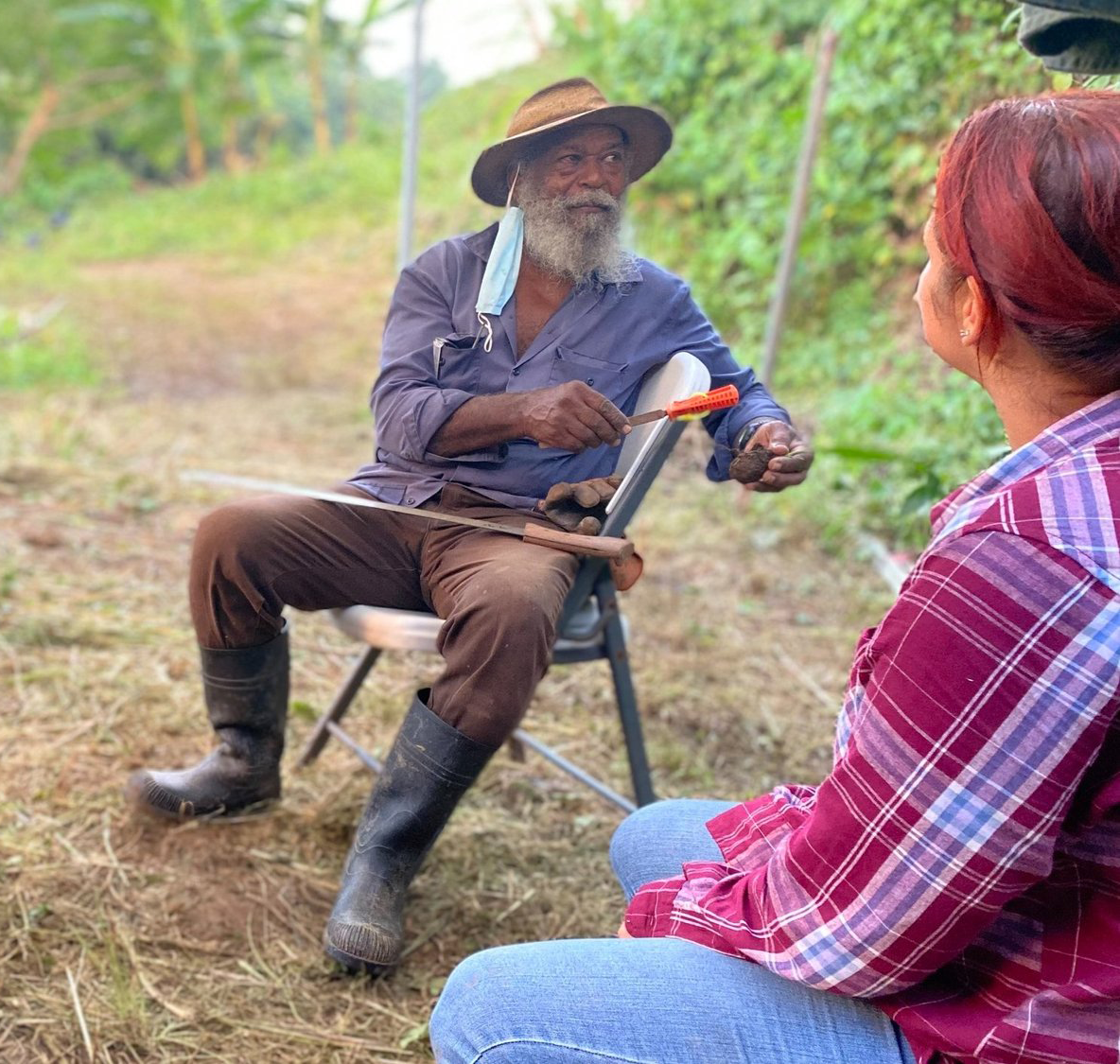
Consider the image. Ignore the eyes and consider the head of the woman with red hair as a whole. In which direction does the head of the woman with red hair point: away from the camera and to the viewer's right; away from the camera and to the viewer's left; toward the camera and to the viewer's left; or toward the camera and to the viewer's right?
away from the camera and to the viewer's left

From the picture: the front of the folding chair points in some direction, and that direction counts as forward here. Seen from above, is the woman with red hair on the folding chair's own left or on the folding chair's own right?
on the folding chair's own left

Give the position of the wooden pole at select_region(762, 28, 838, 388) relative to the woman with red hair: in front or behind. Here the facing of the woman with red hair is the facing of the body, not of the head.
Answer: in front

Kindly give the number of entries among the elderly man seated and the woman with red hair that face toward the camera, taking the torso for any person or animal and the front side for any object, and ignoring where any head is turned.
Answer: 1

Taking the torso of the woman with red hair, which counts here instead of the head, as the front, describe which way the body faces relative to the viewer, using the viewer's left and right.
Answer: facing away from the viewer and to the left of the viewer

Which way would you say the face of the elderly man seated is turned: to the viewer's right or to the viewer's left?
to the viewer's right

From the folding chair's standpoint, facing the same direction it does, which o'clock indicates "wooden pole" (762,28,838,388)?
The wooden pole is roughly at 5 o'clock from the folding chair.

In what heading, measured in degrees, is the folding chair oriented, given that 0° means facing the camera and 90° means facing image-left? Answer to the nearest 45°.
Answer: approximately 45°

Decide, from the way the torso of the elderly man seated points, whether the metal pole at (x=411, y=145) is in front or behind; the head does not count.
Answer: behind

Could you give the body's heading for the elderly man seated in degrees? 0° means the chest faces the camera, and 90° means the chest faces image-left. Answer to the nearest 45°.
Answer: approximately 0°
